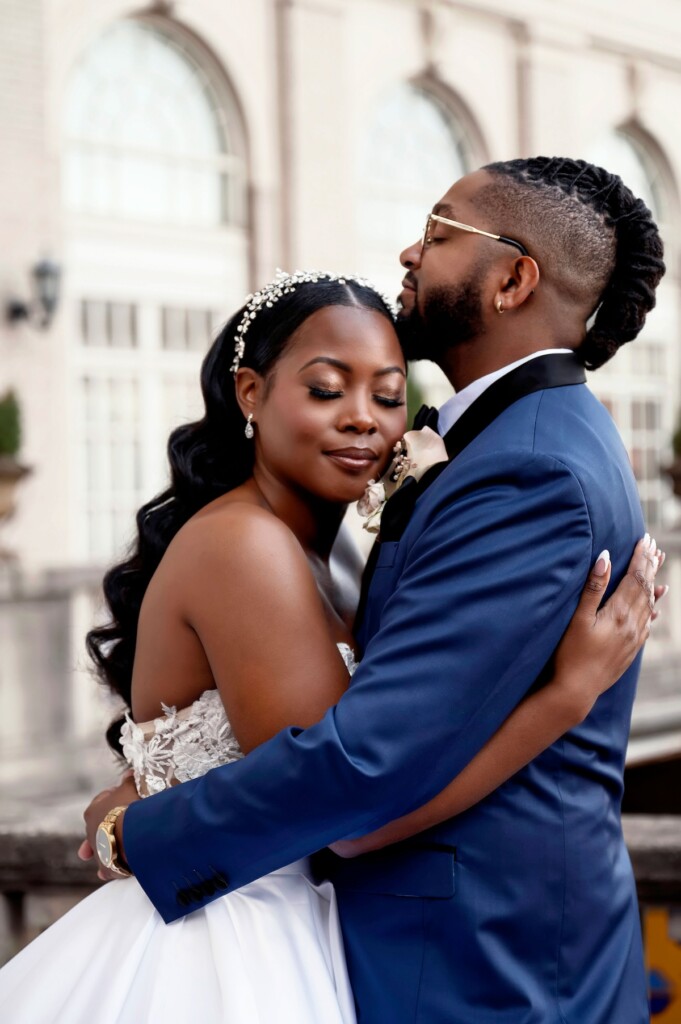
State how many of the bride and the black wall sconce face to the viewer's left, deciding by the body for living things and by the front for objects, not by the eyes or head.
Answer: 0

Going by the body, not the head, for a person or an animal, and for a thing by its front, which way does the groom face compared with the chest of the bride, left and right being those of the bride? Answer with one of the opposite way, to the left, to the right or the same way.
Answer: the opposite way

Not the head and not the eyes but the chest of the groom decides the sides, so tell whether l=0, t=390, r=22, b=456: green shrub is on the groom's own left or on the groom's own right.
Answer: on the groom's own right

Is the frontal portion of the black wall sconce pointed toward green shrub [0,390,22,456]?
no

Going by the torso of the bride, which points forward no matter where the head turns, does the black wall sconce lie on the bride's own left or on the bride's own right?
on the bride's own left

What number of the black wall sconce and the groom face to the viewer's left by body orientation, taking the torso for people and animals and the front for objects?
1

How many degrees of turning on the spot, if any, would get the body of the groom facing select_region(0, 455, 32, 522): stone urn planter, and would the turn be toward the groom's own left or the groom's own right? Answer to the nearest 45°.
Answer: approximately 90° to the groom's own right

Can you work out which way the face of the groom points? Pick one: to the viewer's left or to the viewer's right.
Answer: to the viewer's left

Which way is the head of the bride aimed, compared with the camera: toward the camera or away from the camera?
toward the camera

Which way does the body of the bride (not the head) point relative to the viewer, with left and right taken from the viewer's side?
facing to the right of the viewer

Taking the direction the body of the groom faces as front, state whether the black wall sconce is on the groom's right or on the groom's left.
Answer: on the groom's right

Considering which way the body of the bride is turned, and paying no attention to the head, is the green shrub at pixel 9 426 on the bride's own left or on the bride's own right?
on the bride's own left

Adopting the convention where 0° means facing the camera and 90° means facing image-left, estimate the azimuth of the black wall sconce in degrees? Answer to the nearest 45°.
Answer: approximately 315°

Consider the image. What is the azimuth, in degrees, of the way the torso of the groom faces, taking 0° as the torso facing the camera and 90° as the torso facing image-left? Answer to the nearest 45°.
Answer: approximately 90°
